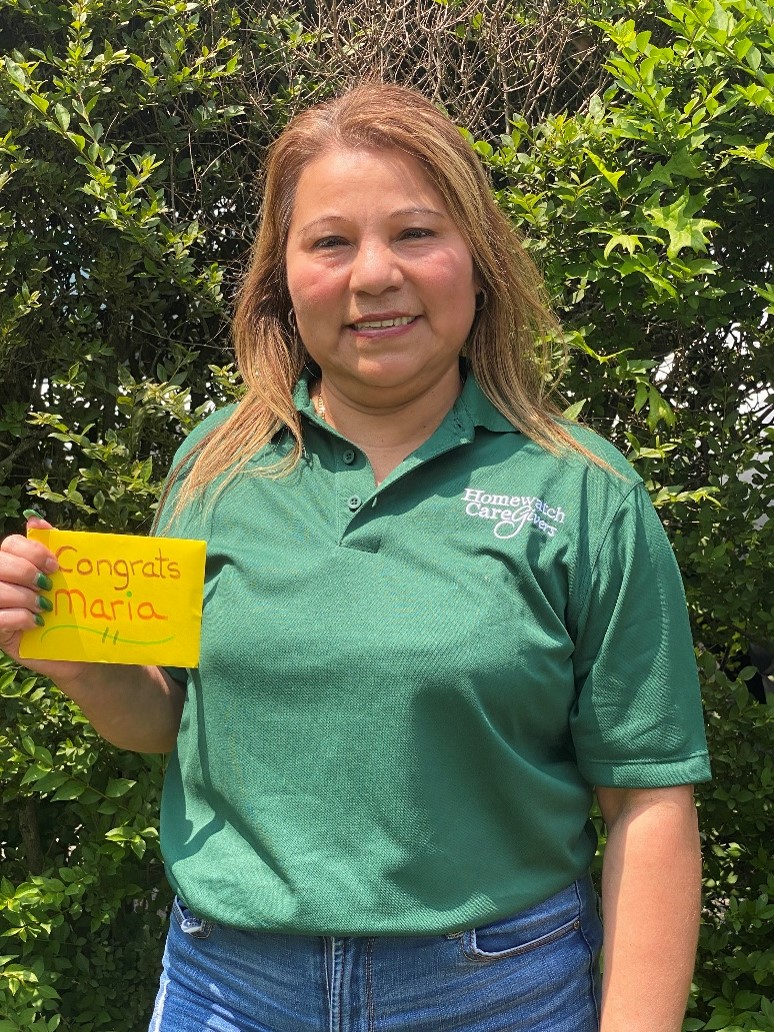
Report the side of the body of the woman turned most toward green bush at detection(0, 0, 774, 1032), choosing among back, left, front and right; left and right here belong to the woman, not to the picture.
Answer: back

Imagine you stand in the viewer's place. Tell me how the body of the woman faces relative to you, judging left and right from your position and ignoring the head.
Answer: facing the viewer
